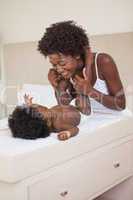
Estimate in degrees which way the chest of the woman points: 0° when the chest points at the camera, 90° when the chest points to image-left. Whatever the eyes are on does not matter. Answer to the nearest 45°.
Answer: approximately 45°

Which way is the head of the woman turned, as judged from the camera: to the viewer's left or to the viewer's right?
to the viewer's left
